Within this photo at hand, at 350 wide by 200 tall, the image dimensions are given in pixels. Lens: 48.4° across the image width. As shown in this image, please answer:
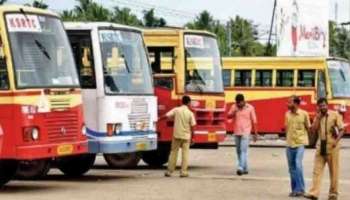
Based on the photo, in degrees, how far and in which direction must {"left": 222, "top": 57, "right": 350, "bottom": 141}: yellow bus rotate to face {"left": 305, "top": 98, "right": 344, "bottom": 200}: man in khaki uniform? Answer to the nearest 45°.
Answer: approximately 45° to its right

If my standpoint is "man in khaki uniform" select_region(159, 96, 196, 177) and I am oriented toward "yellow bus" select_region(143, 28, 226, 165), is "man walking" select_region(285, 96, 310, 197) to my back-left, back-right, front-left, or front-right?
back-right

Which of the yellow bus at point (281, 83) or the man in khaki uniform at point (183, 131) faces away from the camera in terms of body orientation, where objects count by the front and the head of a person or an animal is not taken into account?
the man in khaki uniform

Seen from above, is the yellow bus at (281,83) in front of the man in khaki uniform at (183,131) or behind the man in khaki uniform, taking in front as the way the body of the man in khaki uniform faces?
in front

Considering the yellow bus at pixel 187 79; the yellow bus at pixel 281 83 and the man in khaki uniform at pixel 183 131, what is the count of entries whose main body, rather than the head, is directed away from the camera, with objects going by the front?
1

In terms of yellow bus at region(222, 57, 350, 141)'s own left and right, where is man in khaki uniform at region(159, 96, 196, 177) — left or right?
on its right

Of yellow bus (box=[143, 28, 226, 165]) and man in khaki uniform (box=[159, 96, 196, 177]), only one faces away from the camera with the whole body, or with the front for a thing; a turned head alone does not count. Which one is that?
the man in khaki uniform

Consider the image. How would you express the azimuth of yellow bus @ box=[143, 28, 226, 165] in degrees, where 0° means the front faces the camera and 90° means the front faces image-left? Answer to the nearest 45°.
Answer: approximately 315°

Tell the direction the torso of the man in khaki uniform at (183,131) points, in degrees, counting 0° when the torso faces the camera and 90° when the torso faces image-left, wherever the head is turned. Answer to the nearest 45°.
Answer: approximately 180°

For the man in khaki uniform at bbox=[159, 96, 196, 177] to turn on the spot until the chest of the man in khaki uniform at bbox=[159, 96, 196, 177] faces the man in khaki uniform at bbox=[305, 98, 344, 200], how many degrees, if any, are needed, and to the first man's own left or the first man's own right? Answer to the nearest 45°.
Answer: approximately 135° to the first man's own right
